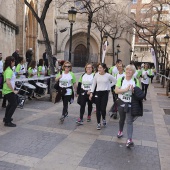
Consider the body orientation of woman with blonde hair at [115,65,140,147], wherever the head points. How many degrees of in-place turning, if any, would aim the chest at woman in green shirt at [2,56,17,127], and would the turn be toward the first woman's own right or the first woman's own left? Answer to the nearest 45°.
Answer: approximately 90° to the first woman's own right

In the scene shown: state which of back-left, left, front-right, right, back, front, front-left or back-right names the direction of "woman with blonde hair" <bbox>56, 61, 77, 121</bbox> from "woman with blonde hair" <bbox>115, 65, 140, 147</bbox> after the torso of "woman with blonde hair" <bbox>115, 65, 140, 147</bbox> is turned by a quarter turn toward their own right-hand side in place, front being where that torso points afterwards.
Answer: front-right

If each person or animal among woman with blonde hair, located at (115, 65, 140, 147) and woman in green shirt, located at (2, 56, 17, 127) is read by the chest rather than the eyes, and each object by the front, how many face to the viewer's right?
1

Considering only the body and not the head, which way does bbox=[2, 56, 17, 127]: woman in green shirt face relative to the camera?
to the viewer's right

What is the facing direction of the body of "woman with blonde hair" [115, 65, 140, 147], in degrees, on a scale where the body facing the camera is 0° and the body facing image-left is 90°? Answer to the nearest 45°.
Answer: approximately 0°
